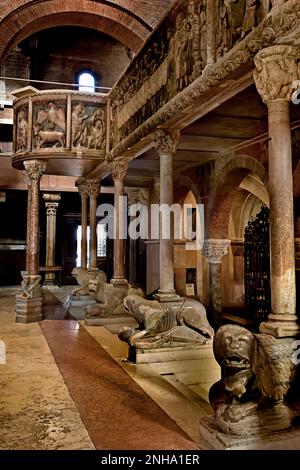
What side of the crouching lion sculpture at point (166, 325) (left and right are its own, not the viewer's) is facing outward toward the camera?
left

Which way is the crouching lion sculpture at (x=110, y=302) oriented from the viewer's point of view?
to the viewer's left

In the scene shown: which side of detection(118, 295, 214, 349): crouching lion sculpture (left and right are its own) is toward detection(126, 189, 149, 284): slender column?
right

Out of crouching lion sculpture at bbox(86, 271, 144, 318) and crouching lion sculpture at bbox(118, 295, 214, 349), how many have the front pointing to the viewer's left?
2

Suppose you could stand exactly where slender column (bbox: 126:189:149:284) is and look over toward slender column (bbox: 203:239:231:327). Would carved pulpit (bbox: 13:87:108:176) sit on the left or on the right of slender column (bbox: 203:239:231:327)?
right

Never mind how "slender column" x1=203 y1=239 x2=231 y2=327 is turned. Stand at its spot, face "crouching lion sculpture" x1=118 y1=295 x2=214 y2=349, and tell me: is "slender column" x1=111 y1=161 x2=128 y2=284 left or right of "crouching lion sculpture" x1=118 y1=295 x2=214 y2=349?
right

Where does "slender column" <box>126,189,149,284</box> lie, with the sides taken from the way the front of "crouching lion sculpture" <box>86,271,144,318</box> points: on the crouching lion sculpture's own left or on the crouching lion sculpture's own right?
on the crouching lion sculpture's own right

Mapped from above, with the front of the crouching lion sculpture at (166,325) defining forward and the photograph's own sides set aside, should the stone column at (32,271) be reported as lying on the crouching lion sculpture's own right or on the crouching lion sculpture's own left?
on the crouching lion sculpture's own right

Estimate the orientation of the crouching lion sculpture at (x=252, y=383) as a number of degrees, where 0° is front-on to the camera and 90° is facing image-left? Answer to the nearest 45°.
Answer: approximately 45°

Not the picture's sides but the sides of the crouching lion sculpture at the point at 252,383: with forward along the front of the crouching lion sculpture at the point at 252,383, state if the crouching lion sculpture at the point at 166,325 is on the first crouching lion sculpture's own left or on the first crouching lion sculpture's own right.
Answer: on the first crouching lion sculpture's own right
